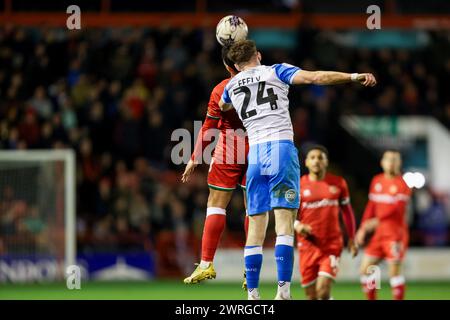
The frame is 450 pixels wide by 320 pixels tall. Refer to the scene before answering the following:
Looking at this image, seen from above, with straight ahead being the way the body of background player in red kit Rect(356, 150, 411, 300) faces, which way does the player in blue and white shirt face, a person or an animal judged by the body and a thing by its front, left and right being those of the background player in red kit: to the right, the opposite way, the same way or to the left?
the opposite way

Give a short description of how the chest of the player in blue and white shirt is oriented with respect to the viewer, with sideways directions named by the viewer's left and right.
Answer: facing away from the viewer

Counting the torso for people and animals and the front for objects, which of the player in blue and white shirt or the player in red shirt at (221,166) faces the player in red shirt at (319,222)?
the player in blue and white shirt

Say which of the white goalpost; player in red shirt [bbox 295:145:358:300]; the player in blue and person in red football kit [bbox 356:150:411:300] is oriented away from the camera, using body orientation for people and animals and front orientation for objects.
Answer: the player in blue and white shirt

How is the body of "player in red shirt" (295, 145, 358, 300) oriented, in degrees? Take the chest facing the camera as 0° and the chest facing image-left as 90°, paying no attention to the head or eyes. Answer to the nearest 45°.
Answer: approximately 0°

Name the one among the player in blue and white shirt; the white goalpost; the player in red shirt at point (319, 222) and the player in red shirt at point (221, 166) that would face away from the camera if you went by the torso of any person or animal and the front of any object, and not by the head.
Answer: the player in blue and white shirt

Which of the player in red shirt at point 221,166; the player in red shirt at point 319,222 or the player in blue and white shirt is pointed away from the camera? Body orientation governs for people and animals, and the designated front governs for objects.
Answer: the player in blue and white shirt

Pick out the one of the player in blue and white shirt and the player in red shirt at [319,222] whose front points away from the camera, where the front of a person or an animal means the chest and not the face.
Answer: the player in blue and white shirt

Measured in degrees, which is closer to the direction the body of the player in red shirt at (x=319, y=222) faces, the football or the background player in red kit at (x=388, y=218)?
the football

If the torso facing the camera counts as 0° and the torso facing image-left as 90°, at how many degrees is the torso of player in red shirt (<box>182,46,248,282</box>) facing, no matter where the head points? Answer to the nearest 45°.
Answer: approximately 45°

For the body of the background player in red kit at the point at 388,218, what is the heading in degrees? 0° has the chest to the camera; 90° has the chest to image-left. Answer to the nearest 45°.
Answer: approximately 0°

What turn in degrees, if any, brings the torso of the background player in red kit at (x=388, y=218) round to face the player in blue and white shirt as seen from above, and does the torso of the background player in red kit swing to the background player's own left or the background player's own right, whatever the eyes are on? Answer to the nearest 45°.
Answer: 0° — they already face them
